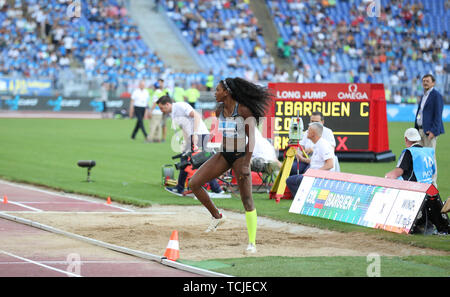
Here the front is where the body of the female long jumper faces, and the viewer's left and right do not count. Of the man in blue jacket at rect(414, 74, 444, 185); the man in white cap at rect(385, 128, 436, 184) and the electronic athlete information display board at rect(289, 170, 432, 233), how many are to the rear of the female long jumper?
3

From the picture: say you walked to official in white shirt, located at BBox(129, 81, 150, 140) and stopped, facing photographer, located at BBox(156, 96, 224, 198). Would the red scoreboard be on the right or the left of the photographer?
left

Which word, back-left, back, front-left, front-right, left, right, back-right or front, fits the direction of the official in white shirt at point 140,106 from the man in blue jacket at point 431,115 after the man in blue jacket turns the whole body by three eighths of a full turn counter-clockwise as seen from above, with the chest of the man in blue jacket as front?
back-left

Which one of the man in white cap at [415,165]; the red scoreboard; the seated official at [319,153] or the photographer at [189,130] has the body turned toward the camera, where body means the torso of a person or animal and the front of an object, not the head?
the red scoreboard

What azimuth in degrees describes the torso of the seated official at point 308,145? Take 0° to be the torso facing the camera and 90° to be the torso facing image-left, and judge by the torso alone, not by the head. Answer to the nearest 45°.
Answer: approximately 45°

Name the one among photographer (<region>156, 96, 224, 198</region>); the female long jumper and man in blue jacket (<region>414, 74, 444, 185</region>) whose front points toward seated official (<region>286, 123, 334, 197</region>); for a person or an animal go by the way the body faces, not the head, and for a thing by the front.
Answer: the man in blue jacket

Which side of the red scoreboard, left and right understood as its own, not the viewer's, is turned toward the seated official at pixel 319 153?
front

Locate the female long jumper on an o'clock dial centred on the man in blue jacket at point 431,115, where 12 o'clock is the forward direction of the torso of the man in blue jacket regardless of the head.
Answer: The female long jumper is roughly at 11 o'clock from the man in blue jacket.
